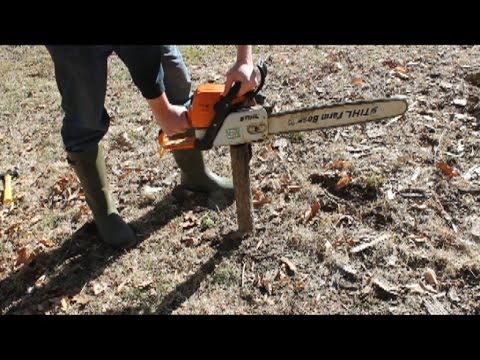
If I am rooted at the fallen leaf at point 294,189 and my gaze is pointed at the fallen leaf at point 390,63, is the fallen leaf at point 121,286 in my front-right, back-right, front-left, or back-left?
back-left

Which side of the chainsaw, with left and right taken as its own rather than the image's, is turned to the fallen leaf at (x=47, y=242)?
back

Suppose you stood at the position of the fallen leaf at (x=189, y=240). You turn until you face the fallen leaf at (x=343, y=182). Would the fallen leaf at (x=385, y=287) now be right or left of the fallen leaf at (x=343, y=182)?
right

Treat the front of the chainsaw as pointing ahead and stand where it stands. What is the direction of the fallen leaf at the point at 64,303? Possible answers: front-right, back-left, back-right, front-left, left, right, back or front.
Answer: back

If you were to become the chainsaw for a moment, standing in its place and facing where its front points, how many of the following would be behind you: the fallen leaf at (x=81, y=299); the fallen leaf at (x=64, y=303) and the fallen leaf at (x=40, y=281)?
3

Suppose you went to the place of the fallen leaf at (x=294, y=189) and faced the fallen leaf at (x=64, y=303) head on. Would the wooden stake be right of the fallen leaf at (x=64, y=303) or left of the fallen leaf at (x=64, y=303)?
left

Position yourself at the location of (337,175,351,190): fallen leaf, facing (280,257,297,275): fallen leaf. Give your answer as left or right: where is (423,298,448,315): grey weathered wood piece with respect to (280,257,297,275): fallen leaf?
left

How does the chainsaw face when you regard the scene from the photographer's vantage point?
facing to the right of the viewer

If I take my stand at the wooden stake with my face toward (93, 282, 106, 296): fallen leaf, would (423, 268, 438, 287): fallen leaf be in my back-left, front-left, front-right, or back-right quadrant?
back-left
